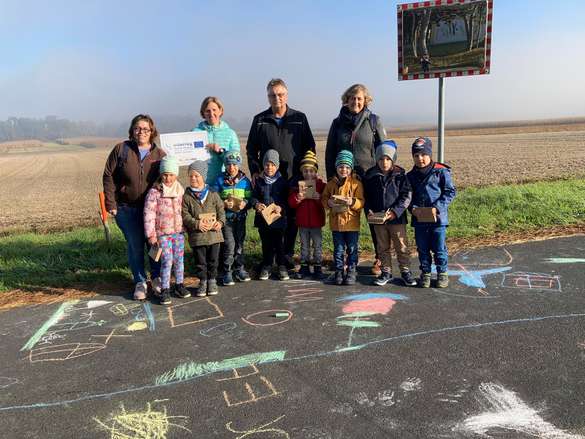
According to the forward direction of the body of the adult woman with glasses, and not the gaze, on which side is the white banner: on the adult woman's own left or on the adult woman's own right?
on the adult woman's own left

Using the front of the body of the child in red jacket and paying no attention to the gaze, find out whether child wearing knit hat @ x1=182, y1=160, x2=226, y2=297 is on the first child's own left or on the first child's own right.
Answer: on the first child's own right

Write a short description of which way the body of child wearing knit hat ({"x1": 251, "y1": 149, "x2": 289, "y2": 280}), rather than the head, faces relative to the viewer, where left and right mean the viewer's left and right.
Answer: facing the viewer

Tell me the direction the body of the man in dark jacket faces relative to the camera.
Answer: toward the camera

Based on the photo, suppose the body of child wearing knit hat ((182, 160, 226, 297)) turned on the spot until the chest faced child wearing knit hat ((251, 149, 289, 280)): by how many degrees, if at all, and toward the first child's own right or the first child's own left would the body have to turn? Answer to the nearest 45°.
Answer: approximately 90° to the first child's own left
